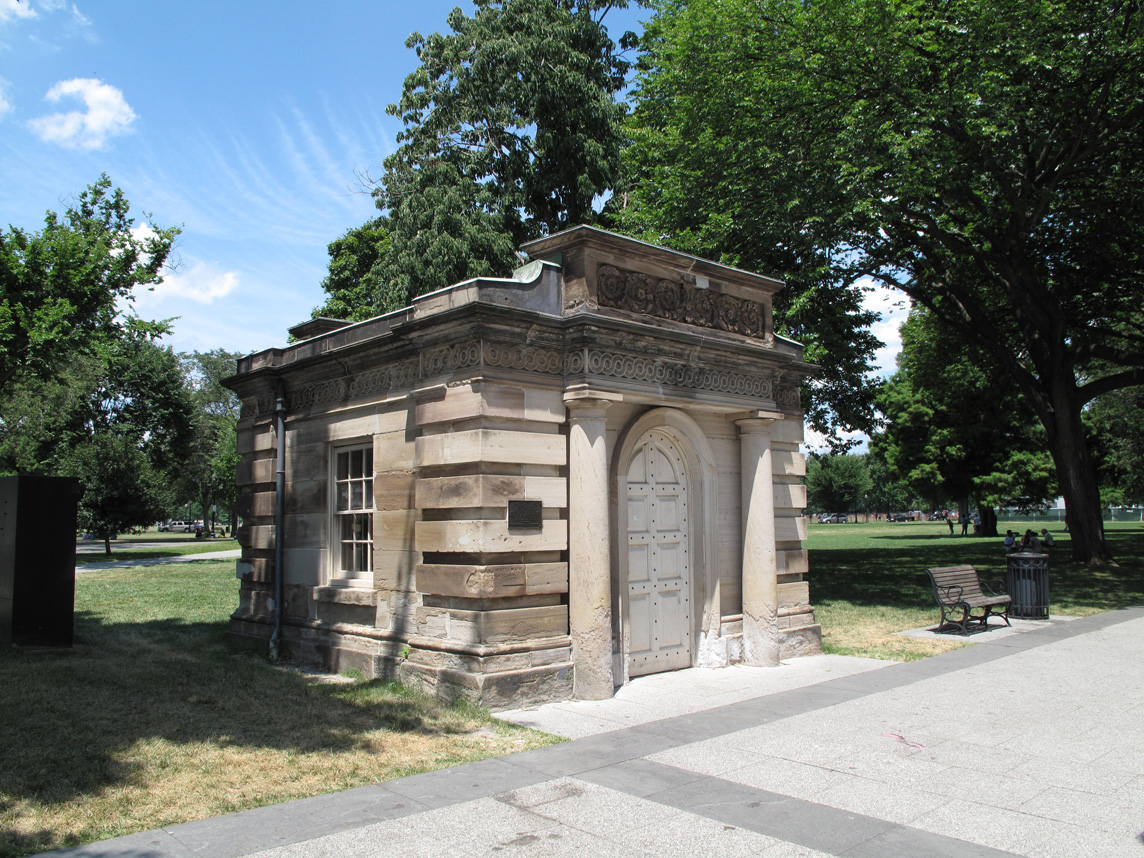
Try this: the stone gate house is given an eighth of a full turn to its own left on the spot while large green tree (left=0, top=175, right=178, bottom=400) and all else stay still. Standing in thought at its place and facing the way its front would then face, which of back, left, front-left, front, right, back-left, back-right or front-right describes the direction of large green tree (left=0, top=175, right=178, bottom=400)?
back-left

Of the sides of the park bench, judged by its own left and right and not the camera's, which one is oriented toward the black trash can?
left

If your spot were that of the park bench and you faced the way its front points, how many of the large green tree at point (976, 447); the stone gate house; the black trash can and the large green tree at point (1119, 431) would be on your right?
1

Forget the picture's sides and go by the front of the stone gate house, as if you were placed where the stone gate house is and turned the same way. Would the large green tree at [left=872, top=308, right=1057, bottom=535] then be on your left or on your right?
on your left

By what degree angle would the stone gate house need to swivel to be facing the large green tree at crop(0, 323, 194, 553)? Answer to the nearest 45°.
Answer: approximately 180°

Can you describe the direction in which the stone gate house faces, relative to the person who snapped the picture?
facing the viewer and to the right of the viewer

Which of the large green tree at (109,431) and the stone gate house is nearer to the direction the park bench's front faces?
the stone gate house

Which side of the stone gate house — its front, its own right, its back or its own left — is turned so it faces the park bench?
left

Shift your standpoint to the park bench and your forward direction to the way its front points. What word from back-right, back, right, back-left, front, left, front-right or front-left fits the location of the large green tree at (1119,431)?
back-left
